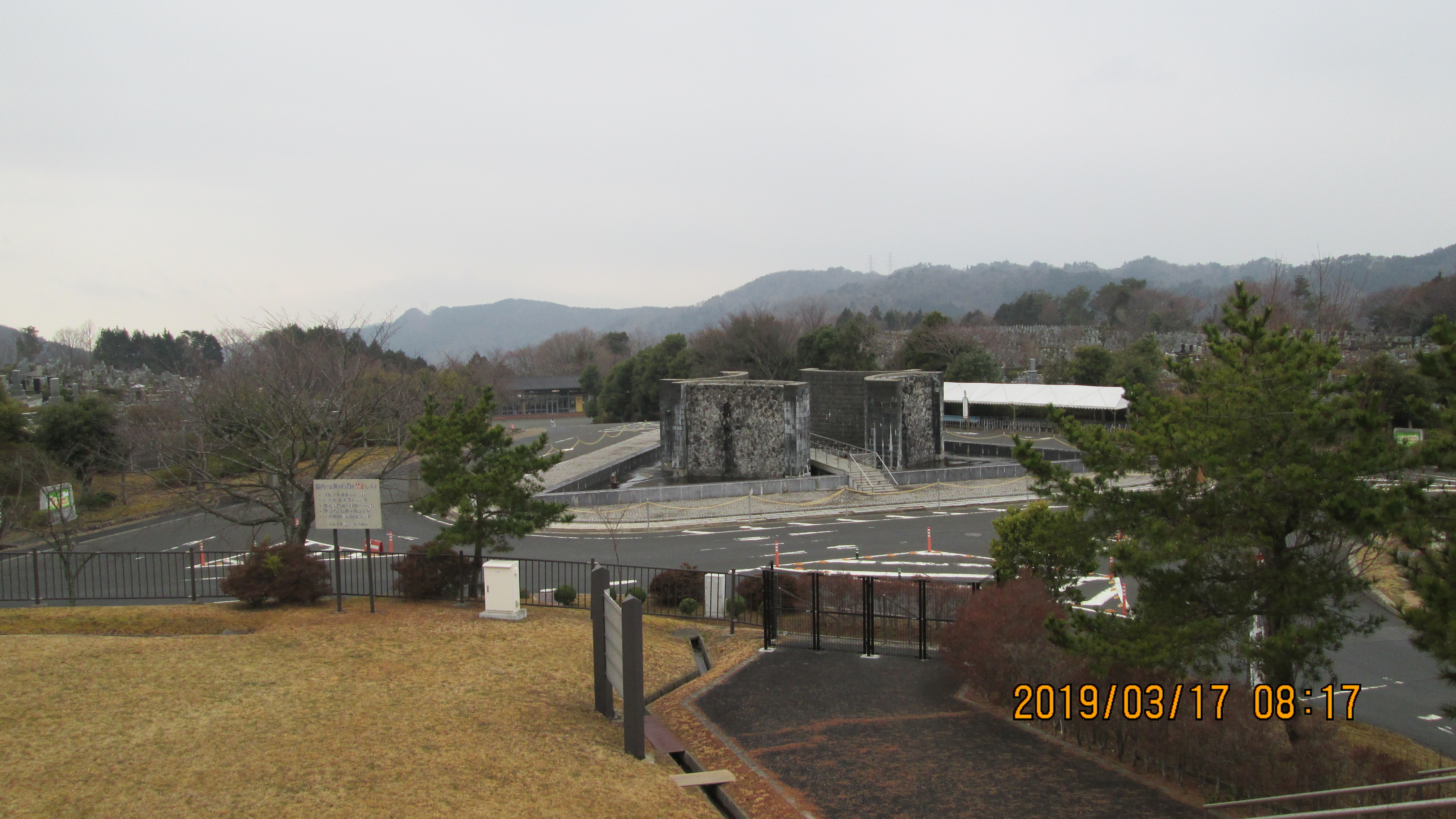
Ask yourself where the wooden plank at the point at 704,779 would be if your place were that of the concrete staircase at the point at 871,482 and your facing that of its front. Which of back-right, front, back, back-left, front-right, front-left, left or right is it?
front-right

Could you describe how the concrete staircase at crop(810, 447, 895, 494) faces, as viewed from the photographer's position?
facing the viewer and to the right of the viewer

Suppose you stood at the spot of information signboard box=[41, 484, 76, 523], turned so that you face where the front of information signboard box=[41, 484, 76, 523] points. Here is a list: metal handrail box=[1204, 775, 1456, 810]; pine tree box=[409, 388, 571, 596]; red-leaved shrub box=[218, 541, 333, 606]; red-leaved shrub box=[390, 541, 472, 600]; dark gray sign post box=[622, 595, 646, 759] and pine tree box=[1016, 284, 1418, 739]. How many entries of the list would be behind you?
0

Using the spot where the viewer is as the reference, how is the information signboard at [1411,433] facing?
facing the viewer

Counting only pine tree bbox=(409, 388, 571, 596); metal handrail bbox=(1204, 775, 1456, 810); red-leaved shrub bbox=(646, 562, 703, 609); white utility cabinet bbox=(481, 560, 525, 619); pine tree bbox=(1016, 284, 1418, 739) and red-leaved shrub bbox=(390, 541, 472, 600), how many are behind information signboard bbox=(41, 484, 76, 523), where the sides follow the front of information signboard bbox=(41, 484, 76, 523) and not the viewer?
0

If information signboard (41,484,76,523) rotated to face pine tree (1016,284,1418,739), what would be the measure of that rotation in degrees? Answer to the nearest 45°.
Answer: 0° — it already faces it

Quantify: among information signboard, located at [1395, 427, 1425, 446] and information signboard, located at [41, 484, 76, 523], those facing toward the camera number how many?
2

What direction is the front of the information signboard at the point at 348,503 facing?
toward the camera

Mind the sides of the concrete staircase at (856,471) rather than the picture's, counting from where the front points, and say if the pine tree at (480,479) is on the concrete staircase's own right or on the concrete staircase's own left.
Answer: on the concrete staircase's own right

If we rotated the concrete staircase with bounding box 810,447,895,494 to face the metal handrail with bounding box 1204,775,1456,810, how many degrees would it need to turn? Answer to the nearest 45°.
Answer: approximately 45° to its right

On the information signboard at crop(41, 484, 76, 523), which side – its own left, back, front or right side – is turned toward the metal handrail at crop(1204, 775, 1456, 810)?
front

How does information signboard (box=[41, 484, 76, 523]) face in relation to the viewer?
toward the camera

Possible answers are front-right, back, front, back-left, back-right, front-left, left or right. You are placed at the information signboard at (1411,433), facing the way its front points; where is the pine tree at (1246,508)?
front

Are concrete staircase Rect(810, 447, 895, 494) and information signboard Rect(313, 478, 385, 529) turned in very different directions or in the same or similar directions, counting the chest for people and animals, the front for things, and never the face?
same or similar directions

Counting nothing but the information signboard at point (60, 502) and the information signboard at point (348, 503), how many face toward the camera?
2

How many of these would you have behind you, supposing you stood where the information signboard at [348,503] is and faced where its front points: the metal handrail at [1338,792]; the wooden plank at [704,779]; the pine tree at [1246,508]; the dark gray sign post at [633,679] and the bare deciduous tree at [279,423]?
1

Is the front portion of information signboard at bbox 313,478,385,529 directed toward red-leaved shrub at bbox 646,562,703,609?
no

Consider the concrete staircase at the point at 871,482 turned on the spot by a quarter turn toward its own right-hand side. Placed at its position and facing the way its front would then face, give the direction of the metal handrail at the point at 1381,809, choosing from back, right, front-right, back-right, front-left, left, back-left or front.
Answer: front-left

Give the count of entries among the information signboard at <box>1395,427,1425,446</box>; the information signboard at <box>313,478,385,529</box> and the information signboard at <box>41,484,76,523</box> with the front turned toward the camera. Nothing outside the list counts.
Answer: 3
